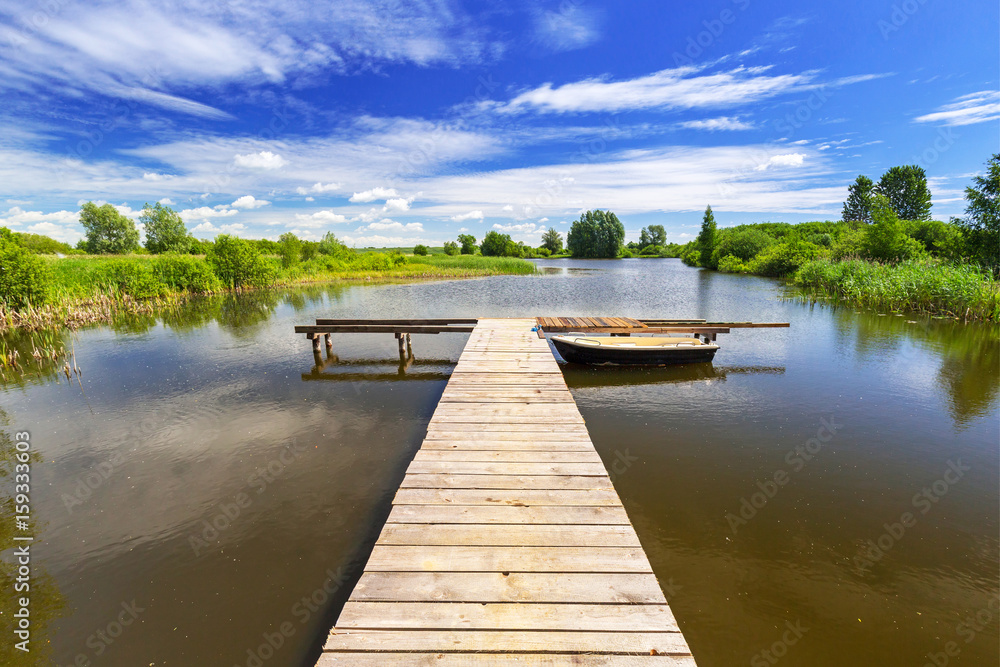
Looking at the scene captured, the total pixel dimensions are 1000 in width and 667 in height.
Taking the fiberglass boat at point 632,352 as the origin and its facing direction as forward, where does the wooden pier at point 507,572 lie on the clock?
The wooden pier is roughly at 9 o'clock from the fiberglass boat.

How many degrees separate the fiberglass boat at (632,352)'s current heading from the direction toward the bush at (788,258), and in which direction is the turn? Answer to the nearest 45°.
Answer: approximately 90° to its right

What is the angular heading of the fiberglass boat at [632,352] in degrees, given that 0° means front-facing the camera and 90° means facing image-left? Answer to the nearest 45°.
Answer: approximately 90°

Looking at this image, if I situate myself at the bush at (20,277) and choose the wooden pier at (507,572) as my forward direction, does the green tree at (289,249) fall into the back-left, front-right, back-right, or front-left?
back-left

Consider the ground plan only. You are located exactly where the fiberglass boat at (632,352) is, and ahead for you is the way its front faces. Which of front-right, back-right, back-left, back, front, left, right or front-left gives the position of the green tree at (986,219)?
back-right

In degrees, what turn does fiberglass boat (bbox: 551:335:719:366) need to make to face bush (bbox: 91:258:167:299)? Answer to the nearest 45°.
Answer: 0° — it already faces it
